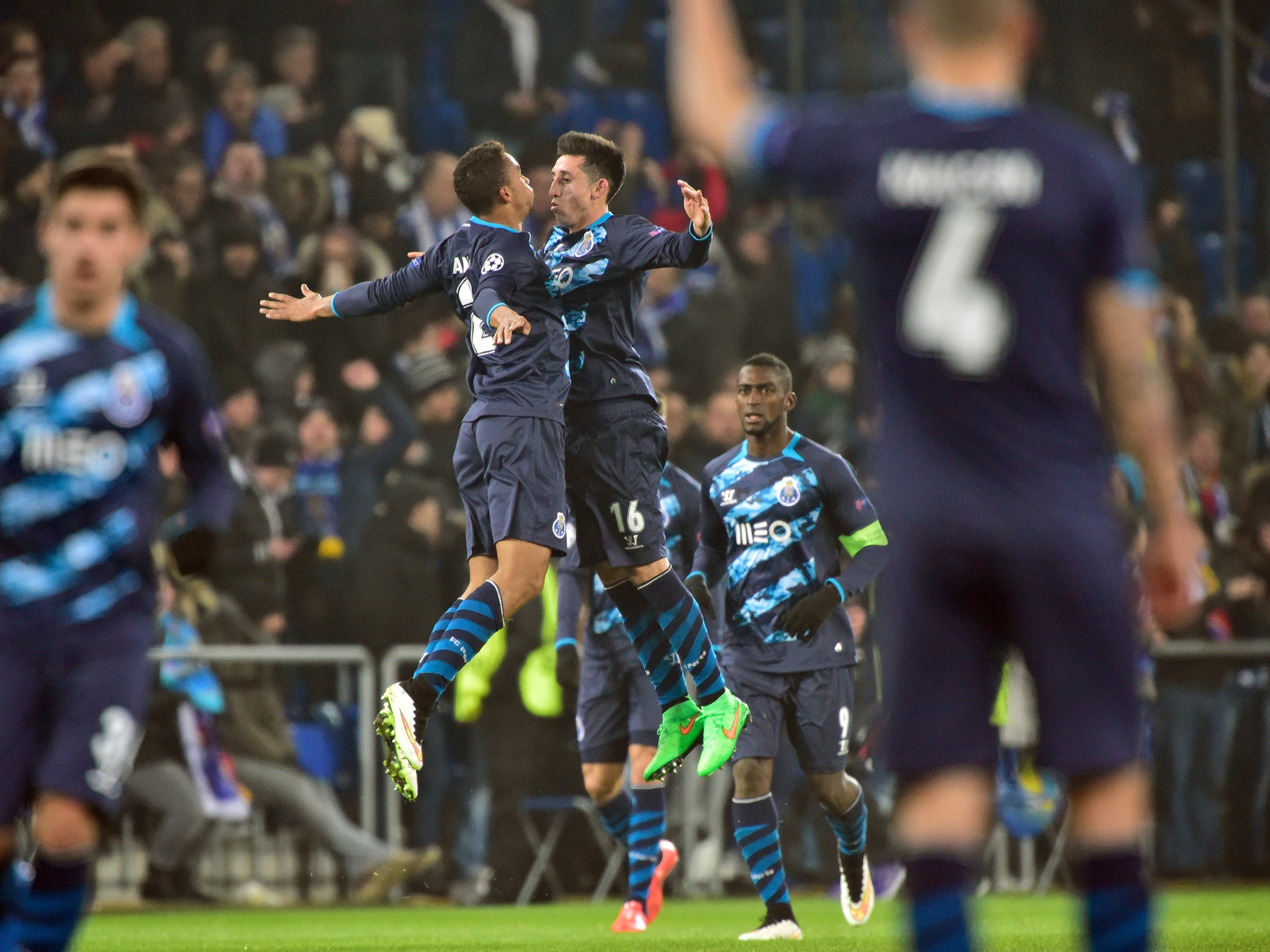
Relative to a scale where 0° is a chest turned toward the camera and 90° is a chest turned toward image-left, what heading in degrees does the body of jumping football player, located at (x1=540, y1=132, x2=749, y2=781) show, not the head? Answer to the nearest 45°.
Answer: approximately 45°

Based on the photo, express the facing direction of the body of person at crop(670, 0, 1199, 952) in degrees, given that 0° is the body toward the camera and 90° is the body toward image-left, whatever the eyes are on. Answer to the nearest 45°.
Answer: approximately 180°

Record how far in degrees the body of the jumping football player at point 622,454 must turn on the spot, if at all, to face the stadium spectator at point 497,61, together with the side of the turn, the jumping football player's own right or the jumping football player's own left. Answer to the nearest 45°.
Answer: approximately 135° to the jumping football player's own right

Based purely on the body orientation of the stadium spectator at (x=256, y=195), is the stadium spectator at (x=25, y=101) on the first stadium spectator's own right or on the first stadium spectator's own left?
on the first stadium spectator's own right

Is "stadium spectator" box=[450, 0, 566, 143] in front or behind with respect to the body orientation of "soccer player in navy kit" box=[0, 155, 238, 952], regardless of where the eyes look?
behind
